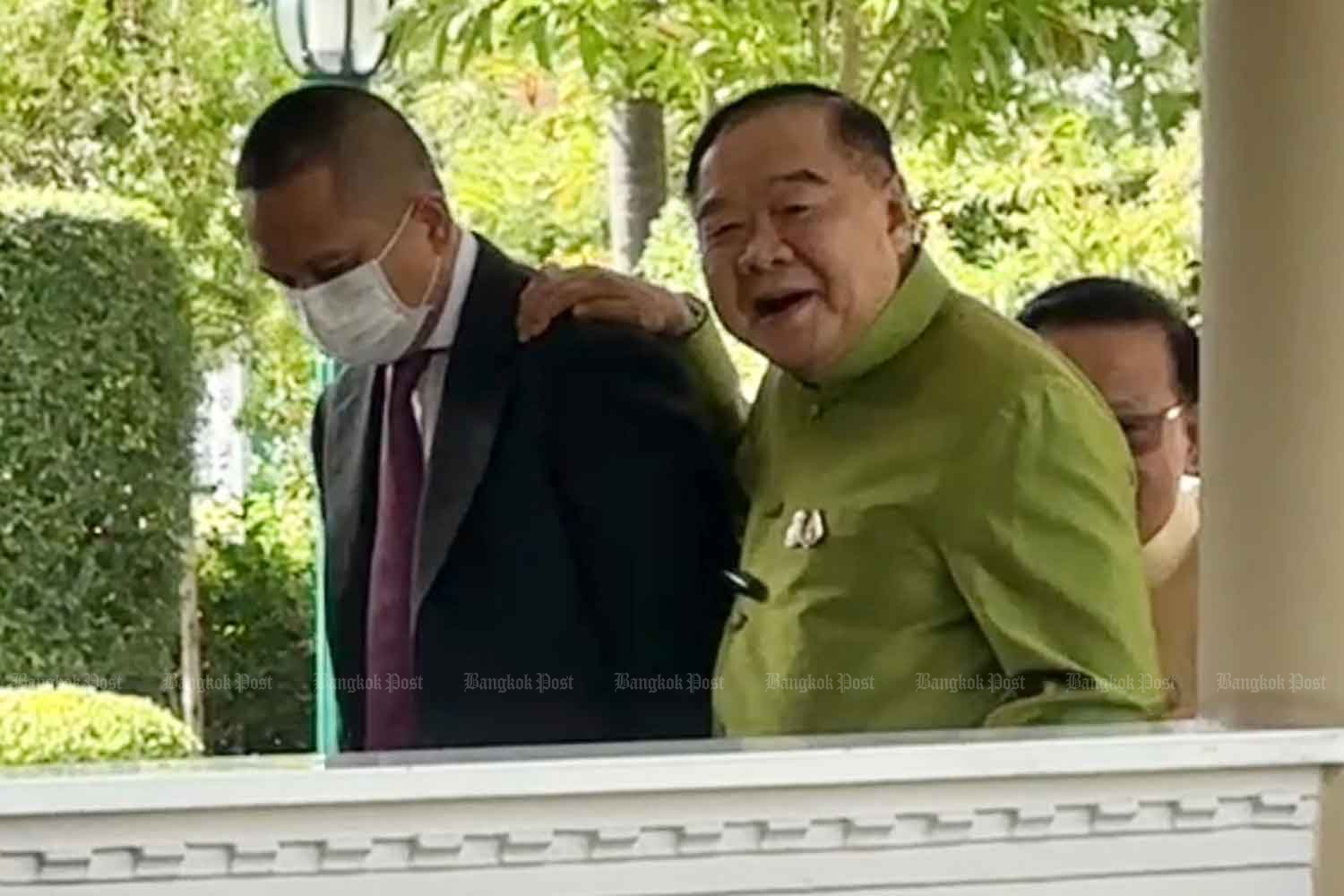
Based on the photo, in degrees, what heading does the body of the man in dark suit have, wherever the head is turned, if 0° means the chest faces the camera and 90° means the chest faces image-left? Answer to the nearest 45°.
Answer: approximately 45°

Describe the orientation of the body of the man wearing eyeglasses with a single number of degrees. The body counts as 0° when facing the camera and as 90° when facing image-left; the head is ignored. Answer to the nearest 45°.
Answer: approximately 45°

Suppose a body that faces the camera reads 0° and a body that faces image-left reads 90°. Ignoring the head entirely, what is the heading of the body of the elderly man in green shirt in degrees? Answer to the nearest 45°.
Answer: approximately 45°

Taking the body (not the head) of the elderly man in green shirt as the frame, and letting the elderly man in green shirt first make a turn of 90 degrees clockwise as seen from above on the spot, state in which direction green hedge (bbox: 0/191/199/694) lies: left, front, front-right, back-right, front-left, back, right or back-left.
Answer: front

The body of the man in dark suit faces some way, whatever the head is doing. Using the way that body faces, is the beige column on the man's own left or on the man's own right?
on the man's own left
